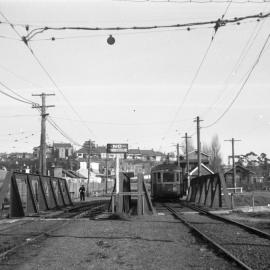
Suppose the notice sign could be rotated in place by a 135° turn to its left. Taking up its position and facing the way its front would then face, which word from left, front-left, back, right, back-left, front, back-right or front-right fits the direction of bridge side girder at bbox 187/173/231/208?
front

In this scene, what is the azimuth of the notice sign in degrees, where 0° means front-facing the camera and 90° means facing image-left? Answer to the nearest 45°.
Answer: approximately 0°

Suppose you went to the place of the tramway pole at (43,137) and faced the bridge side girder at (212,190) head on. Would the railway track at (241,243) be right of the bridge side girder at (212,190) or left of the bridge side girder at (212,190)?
right

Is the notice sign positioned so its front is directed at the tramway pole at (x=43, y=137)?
no

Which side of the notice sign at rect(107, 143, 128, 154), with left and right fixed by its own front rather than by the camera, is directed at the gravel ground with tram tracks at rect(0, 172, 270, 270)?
front

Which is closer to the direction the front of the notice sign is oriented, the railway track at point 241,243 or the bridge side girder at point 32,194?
the railway track
